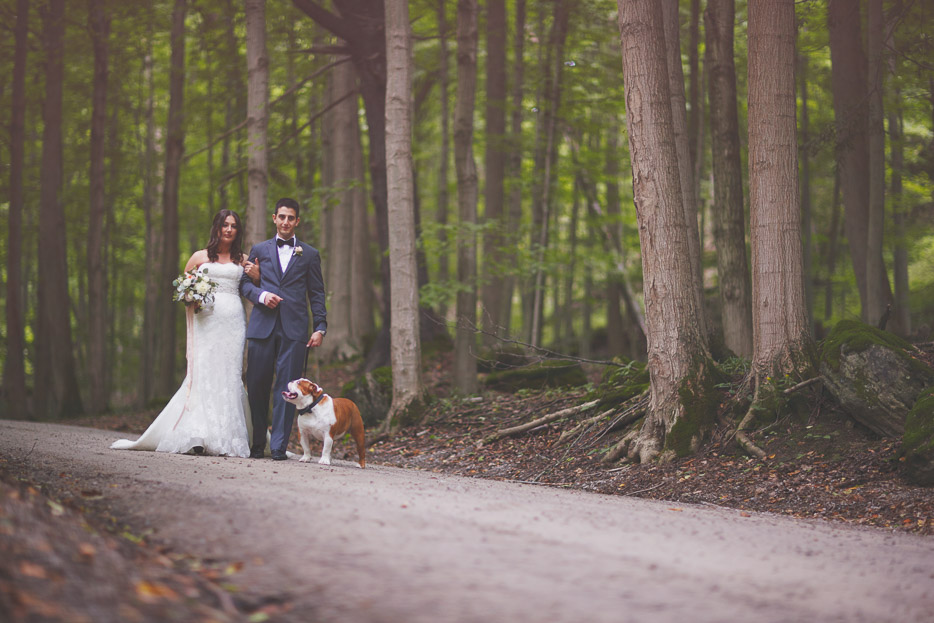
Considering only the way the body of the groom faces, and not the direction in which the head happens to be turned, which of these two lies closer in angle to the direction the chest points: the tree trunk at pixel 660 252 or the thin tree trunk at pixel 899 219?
the tree trunk

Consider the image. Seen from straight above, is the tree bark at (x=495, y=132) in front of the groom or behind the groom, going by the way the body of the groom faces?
behind

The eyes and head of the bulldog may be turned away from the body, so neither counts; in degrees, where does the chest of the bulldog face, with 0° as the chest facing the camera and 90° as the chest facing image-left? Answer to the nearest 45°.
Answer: approximately 45°

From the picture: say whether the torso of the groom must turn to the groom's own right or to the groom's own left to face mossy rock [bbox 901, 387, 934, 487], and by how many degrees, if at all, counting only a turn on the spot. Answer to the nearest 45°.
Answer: approximately 45° to the groom's own left

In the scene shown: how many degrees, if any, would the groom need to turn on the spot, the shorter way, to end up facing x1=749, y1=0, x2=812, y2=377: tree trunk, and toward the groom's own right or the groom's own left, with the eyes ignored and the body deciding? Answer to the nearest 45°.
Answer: approximately 90° to the groom's own left

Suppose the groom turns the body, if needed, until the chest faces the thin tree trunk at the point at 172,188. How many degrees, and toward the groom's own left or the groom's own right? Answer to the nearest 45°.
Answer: approximately 180°

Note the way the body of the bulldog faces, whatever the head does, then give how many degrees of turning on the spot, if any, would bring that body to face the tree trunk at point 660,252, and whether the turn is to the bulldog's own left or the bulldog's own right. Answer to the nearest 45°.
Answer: approximately 135° to the bulldog's own left

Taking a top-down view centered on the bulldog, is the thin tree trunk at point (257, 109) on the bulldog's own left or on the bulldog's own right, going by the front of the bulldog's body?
on the bulldog's own right

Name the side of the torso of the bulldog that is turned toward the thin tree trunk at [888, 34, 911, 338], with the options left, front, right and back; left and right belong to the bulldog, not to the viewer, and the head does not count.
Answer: back

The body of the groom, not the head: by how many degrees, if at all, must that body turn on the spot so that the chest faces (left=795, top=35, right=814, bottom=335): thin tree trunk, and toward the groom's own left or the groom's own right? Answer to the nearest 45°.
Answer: approximately 135° to the groom's own left

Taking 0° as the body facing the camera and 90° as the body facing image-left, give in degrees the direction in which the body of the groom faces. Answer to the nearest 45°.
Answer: approximately 0°

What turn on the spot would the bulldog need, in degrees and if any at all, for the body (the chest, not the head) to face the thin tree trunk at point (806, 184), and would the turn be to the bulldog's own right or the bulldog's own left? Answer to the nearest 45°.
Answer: approximately 180°
